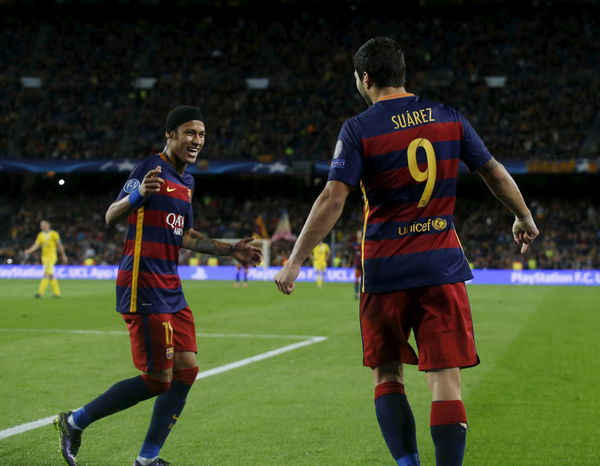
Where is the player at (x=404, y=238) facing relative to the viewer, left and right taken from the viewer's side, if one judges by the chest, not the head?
facing away from the viewer and to the left of the viewer

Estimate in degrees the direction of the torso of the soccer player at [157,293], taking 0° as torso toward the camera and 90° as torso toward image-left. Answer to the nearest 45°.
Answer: approximately 315°

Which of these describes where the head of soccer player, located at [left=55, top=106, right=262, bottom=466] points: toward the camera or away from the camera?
toward the camera

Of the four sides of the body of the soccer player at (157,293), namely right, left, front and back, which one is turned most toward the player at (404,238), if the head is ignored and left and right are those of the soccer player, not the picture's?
front

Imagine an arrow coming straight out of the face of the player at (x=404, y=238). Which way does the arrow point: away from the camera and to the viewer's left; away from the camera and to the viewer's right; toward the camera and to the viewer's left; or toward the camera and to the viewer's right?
away from the camera and to the viewer's left

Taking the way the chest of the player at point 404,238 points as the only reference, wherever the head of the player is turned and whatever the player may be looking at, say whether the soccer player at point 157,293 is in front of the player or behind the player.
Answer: in front

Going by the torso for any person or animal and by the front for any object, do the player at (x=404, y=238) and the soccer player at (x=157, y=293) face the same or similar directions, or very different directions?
very different directions
